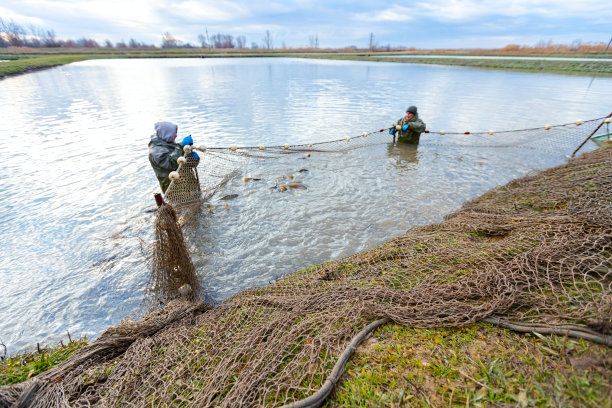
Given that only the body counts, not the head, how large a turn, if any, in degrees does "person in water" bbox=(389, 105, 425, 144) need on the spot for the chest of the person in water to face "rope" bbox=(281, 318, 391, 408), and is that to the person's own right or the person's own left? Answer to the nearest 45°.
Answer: approximately 45° to the person's own left

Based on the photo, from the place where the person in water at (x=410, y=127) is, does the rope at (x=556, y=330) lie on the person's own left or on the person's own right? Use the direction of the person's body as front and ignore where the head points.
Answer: on the person's own left

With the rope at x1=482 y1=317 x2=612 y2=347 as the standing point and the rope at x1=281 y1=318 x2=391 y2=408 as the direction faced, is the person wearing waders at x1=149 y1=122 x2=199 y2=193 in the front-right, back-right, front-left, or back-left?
front-right

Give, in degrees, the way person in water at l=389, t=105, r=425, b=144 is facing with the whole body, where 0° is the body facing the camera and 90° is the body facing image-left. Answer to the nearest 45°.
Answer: approximately 45°

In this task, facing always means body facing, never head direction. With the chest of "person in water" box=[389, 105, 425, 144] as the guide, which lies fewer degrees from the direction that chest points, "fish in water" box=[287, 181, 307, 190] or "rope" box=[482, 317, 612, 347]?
the fish in water

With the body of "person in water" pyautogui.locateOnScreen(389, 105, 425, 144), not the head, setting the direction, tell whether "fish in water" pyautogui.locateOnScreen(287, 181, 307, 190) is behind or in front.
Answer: in front

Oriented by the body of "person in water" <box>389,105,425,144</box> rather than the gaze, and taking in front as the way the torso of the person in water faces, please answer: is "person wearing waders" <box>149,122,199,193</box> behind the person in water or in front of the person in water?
in front
